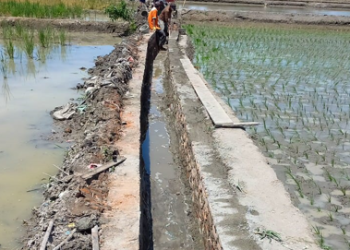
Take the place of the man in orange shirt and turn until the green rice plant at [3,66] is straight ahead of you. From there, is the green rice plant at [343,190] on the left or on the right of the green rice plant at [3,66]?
left

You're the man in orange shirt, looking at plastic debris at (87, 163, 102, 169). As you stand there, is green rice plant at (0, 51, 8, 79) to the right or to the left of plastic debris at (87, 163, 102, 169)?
right

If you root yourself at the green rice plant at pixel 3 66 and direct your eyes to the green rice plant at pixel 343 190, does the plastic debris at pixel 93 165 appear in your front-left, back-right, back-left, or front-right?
front-right
